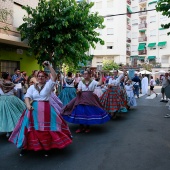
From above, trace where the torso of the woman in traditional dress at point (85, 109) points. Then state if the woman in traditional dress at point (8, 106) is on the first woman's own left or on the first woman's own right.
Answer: on the first woman's own right

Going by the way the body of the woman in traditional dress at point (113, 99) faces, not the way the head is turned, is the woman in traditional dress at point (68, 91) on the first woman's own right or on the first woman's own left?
on the first woman's own right

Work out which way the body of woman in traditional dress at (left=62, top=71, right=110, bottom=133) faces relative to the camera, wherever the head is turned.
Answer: toward the camera

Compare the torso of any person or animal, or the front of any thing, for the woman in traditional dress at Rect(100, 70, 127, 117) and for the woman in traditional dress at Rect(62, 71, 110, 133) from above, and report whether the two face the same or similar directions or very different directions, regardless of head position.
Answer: same or similar directions

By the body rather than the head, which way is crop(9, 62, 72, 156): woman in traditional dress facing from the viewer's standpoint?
toward the camera

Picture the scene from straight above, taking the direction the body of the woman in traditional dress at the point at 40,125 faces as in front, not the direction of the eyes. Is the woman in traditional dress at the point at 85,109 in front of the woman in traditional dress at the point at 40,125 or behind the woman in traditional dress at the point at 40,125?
behind
